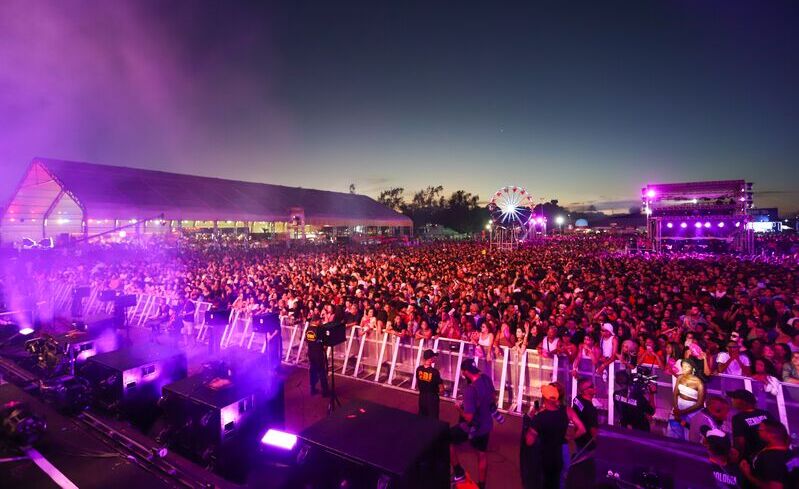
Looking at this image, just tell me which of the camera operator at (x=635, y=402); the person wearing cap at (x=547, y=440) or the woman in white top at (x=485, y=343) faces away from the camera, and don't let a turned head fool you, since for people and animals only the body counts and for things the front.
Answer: the person wearing cap

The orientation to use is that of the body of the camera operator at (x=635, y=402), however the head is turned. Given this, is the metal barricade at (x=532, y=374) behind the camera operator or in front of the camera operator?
in front

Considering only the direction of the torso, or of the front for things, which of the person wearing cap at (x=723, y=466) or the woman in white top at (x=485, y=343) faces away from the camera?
the person wearing cap

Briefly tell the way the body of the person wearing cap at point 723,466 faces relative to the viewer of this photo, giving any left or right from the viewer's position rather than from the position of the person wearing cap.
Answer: facing away from the viewer

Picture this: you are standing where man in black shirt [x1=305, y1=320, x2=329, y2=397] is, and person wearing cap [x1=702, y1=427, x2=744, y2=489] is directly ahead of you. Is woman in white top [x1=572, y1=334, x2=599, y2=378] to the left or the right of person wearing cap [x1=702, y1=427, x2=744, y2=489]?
left

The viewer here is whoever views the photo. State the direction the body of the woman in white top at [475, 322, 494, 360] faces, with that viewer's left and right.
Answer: facing the viewer and to the left of the viewer

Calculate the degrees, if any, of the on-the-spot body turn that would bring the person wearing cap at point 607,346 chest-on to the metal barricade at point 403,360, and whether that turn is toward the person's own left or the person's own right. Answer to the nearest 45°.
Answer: approximately 45° to the person's own right

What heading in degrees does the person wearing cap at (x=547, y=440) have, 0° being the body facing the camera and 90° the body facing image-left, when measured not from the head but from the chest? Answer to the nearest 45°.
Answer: approximately 180°

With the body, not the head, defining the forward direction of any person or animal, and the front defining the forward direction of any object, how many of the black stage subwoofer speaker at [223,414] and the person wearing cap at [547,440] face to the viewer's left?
0

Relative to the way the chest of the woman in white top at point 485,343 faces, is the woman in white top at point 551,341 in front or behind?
behind
